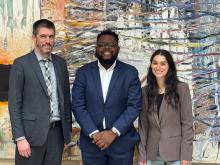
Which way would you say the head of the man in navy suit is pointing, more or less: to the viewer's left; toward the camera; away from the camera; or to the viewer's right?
toward the camera

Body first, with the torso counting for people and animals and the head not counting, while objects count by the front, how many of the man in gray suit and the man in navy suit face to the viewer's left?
0

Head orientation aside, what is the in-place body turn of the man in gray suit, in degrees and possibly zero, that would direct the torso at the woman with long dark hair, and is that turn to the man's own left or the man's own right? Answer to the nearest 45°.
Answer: approximately 45° to the man's own left

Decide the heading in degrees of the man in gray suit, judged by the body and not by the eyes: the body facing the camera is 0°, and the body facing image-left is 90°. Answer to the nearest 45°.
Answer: approximately 315°

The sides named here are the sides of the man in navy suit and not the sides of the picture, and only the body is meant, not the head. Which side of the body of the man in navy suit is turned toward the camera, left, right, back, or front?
front

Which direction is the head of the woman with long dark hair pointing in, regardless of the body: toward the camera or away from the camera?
toward the camera
